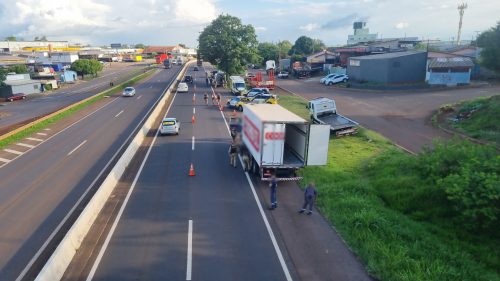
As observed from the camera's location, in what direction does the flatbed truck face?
facing away from the viewer and to the left of the viewer

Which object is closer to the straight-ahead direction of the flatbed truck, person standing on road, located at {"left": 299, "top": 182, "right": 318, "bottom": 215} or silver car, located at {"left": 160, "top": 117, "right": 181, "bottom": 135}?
the silver car

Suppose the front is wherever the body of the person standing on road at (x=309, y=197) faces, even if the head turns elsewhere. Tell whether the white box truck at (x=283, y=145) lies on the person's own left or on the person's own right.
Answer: on the person's own right

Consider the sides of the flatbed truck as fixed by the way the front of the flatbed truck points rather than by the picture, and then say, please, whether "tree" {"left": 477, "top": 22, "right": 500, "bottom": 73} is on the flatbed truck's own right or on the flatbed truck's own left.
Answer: on the flatbed truck's own right

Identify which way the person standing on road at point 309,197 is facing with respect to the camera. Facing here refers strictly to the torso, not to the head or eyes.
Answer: to the viewer's left
